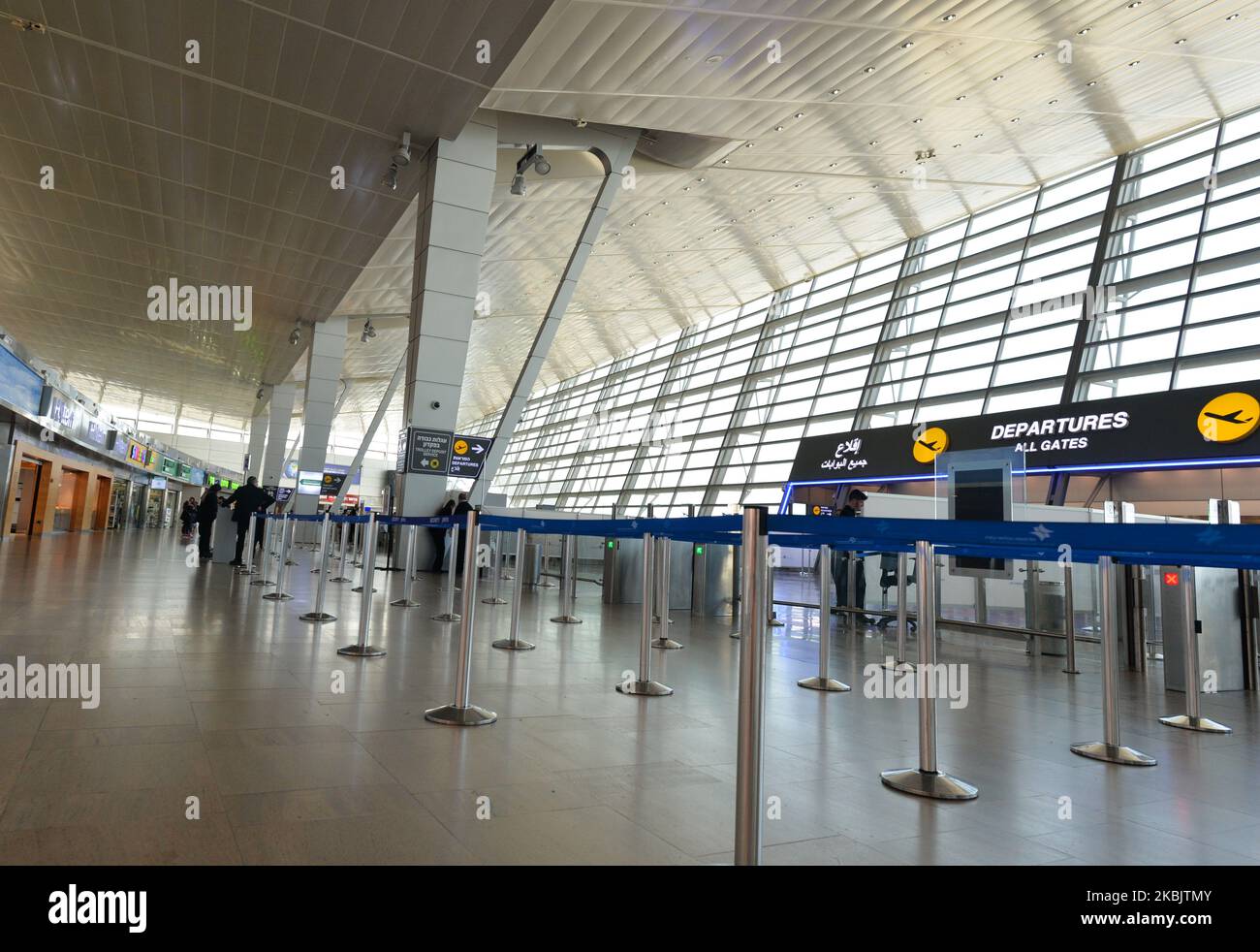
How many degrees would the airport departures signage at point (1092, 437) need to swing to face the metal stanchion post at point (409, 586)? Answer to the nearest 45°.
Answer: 0° — it already faces it

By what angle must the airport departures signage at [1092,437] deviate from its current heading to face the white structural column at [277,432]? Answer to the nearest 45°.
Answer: approximately 45° to its right

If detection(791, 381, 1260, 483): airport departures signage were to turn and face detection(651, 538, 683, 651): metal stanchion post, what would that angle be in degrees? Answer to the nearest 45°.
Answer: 0° — it already faces it

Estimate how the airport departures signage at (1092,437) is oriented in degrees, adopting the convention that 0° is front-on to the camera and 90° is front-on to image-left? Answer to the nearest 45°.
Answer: approximately 45°

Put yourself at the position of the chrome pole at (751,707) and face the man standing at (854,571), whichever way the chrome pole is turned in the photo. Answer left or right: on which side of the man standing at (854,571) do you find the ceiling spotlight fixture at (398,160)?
left

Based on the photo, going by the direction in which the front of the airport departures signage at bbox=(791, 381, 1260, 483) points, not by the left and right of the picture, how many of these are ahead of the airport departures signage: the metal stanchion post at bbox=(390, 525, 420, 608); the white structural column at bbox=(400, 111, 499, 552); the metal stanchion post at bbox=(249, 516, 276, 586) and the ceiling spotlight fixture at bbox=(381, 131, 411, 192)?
4

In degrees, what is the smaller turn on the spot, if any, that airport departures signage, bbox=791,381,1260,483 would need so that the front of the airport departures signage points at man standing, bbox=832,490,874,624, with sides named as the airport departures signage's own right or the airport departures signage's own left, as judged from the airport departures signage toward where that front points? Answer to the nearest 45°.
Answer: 0° — it already faces them
